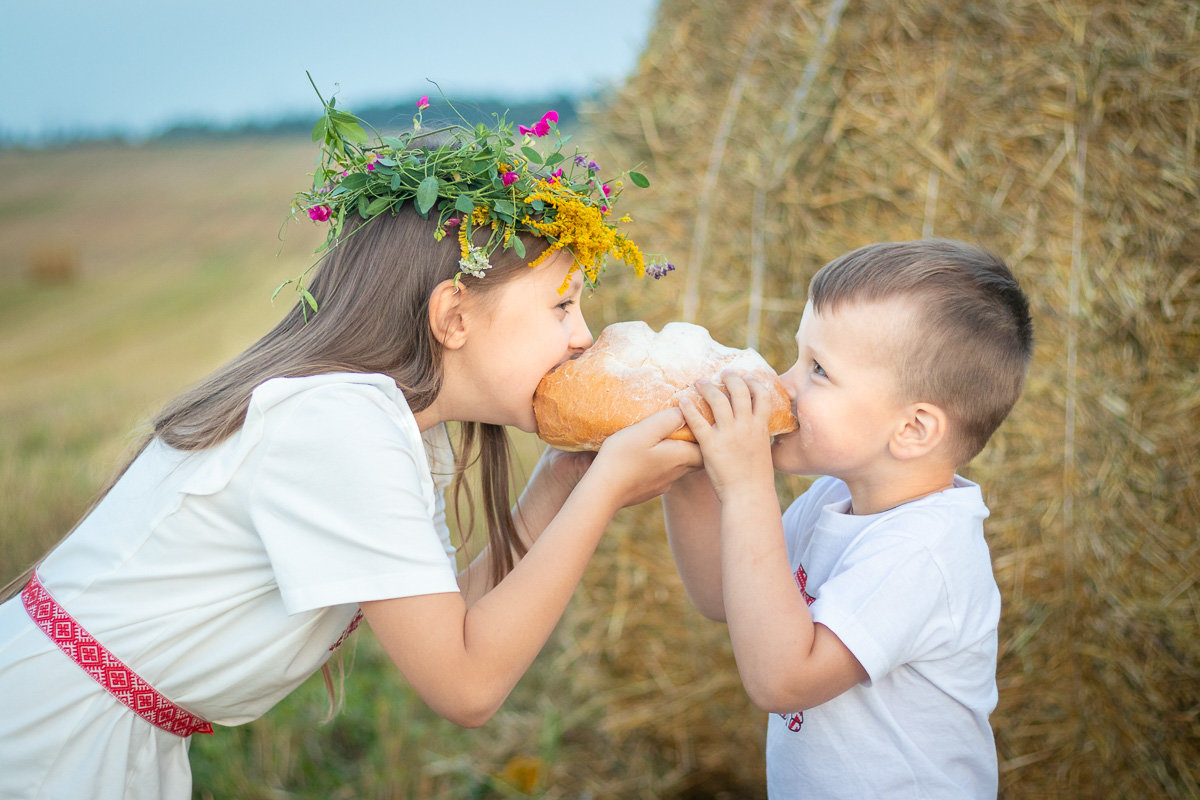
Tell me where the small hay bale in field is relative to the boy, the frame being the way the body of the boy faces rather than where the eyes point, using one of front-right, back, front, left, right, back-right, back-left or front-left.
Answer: front-right

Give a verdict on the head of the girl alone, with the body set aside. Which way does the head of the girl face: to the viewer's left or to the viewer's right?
to the viewer's right

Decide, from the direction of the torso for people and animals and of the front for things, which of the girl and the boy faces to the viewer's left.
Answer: the boy

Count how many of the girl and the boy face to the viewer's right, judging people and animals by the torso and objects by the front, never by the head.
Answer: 1

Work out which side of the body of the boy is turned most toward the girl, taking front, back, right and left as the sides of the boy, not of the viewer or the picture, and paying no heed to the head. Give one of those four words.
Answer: front

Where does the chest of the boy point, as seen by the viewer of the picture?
to the viewer's left

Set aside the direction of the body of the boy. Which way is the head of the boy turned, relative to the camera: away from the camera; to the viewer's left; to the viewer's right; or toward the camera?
to the viewer's left

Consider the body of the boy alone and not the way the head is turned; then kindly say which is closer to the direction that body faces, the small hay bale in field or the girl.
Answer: the girl

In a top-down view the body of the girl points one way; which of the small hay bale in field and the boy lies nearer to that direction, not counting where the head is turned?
the boy

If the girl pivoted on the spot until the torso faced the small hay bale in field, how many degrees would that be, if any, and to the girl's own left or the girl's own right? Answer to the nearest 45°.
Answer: approximately 90° to the girl's own left

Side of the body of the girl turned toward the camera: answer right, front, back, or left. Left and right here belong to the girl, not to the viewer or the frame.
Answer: right
